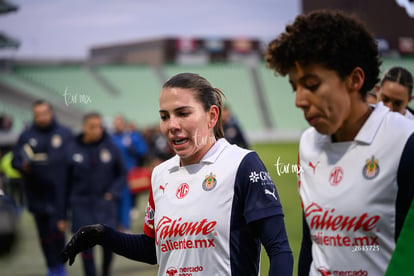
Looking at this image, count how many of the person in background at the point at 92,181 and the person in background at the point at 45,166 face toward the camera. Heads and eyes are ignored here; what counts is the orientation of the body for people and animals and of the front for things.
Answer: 2

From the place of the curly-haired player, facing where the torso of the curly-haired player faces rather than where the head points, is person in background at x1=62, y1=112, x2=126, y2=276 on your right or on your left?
on your right

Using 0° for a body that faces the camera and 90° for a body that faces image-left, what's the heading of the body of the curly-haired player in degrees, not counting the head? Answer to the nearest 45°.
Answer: approximately 45°

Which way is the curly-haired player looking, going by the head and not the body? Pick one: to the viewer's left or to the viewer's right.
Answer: to the viewer's left

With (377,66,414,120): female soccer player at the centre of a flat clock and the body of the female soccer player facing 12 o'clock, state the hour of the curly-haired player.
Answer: The curly-haired player is roughly at 11 o'clock from the female soccer player.

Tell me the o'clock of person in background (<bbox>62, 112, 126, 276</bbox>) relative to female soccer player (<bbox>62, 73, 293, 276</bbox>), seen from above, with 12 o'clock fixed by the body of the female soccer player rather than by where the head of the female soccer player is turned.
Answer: The person in background is roughly at 4 o'clock from the female soccer player.

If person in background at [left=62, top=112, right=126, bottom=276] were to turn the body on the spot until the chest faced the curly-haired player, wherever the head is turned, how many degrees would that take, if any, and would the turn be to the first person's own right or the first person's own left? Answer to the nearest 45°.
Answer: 0° — they already face them
